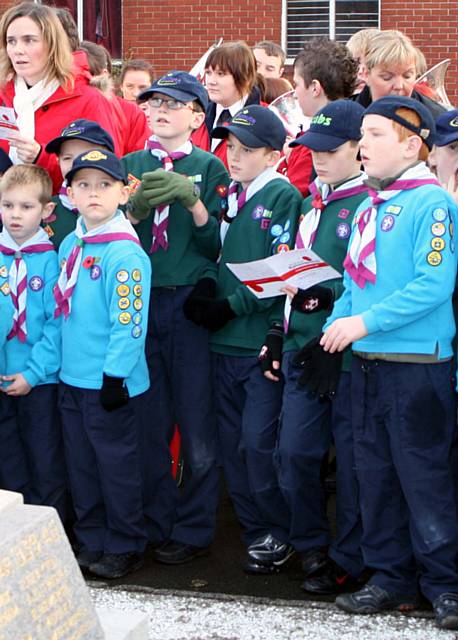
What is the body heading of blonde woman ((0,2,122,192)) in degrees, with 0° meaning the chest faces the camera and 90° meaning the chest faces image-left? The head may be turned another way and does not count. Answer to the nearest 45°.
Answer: approximately 45°

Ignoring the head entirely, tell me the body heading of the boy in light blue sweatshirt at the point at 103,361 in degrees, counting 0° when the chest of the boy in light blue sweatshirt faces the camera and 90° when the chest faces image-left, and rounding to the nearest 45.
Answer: approximately 45°

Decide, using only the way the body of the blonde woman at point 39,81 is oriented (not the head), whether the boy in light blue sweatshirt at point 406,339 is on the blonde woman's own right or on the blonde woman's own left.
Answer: on the blonde woman's own left

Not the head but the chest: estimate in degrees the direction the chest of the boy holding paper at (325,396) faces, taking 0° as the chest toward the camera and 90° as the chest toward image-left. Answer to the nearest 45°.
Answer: approximately 45°

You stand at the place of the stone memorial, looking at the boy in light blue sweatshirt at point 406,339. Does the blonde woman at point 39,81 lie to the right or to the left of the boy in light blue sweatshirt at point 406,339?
left

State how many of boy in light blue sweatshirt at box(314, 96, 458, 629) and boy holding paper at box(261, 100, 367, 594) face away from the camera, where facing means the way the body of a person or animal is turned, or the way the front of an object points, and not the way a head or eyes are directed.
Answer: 0

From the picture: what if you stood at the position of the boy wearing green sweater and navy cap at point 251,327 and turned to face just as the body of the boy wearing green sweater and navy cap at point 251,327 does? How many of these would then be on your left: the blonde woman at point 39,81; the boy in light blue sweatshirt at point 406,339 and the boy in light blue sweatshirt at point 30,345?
1

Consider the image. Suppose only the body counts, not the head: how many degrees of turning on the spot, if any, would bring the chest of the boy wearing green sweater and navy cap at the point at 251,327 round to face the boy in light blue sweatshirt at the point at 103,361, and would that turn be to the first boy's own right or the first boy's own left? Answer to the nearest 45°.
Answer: approximately 45° to the first boy's own right

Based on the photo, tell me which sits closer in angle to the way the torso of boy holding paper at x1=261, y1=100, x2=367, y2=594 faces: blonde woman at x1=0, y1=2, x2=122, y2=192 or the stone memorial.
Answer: the stone memorial
